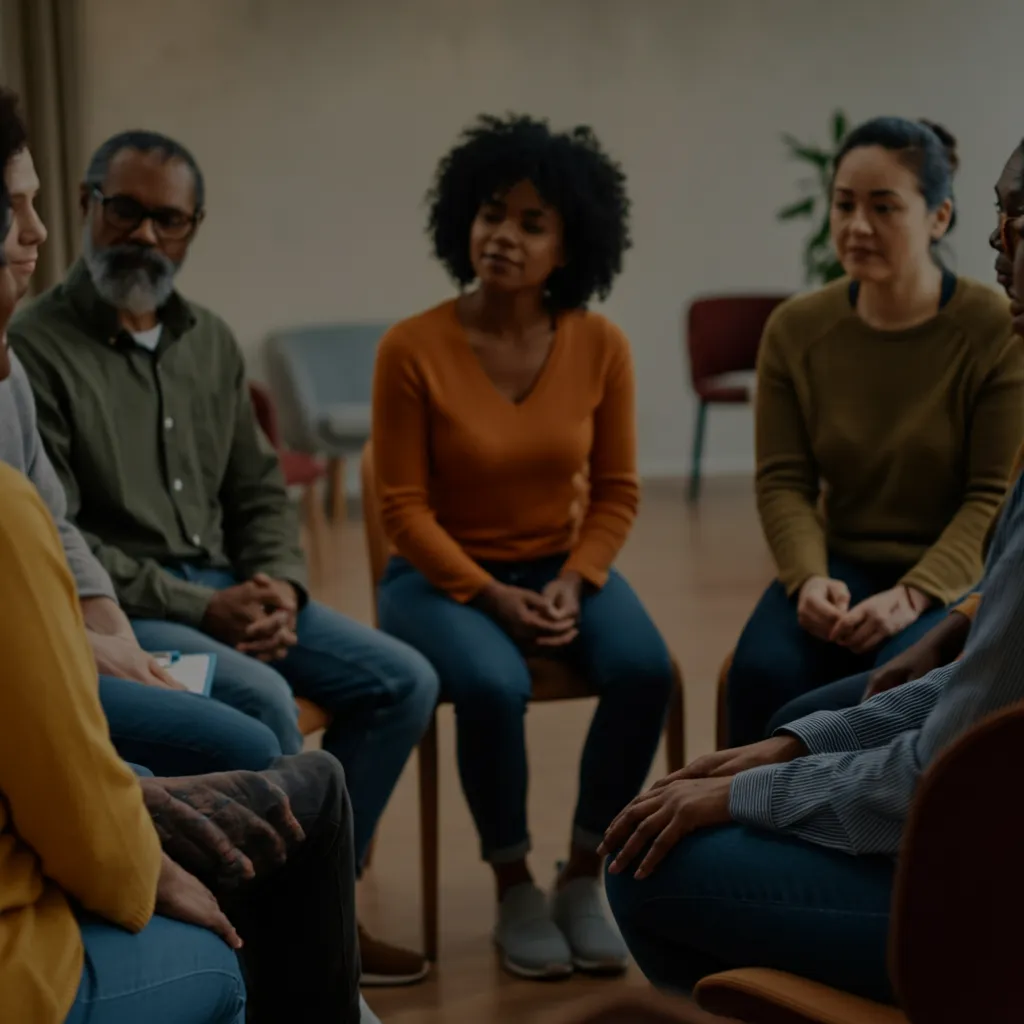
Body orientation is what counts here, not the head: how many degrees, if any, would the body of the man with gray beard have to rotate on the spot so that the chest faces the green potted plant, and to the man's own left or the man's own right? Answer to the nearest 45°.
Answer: approximately 90° to the man's own left

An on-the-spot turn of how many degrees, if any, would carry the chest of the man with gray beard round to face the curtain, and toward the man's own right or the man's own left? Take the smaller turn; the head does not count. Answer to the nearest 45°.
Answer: approximately 135° to the man's own left

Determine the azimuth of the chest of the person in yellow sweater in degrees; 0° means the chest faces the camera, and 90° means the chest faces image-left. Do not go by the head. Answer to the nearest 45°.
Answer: approximately 270°

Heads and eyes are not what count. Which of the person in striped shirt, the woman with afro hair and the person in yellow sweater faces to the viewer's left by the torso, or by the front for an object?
the person in striped shirt

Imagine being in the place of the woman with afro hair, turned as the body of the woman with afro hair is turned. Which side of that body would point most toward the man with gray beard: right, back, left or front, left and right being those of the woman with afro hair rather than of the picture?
right

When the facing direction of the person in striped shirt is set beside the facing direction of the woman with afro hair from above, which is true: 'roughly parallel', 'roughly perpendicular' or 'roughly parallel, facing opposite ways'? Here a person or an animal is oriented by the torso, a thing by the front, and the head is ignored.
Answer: roughly perpendicular

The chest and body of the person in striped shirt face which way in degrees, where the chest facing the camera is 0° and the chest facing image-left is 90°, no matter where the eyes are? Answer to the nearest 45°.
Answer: approximately 90°

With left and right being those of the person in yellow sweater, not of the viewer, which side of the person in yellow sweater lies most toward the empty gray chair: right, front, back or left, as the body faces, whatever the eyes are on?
left
